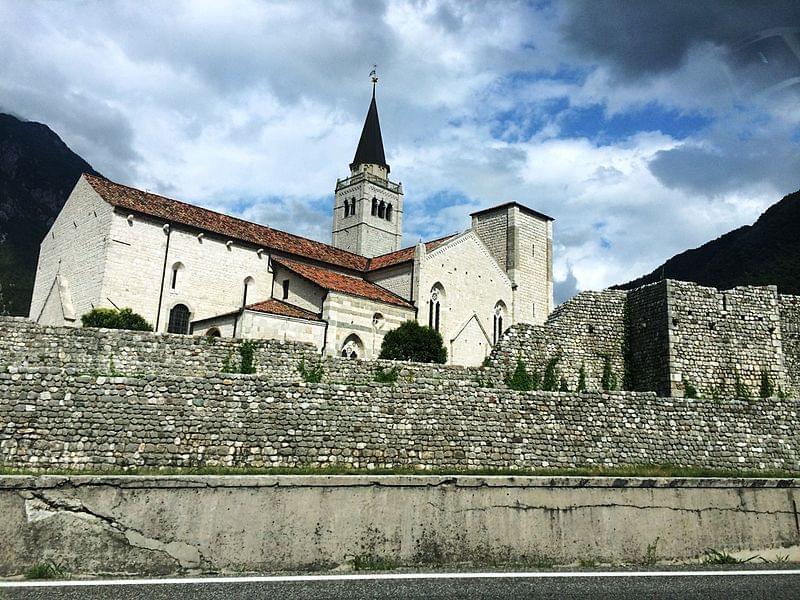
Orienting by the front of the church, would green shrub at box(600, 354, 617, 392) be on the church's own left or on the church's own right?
on the church's own left

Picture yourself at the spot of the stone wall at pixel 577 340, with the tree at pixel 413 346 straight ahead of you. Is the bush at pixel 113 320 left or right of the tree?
left

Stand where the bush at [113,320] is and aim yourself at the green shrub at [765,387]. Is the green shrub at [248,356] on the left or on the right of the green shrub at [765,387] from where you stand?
right

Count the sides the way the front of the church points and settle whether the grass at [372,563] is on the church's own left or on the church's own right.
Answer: on the church's own left

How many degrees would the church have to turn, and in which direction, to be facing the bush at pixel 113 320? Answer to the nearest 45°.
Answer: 0° — it already faces it

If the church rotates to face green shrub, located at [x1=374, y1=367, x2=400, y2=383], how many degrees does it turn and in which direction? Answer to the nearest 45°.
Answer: approximately 45° to its left

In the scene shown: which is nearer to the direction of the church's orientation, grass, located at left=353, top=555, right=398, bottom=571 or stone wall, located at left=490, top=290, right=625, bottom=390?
the grass

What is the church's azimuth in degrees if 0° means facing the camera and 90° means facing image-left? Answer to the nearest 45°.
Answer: approximately 45°

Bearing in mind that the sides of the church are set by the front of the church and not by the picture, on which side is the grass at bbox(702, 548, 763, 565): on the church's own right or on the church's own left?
on the church's own left

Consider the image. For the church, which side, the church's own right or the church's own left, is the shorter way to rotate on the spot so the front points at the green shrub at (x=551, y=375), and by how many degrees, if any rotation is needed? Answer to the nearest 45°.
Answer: approximately 90° to the church's own left

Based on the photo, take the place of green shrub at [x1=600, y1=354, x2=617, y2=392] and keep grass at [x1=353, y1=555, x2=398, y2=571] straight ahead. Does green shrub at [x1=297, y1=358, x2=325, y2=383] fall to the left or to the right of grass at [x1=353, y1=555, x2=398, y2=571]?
right
